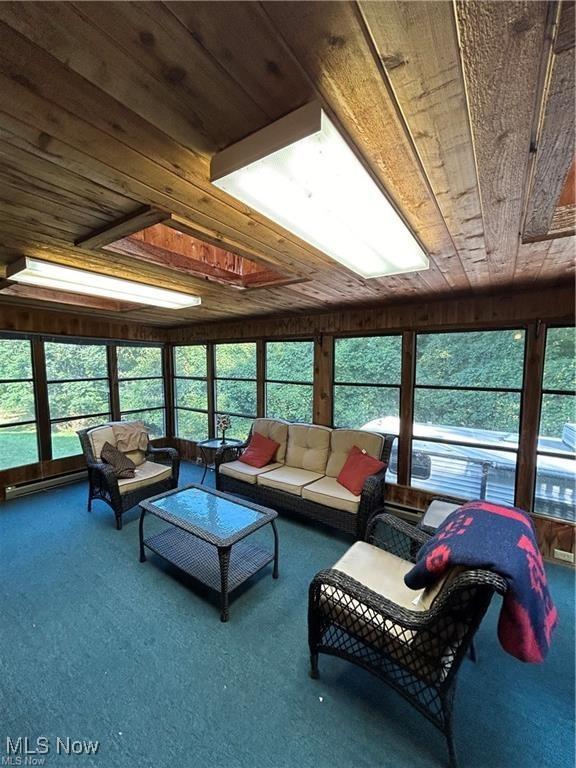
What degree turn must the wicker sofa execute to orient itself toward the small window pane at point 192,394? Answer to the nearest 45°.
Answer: approximately 90° to its right

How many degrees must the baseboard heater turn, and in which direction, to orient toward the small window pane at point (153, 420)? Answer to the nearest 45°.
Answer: approximately 90° to its left

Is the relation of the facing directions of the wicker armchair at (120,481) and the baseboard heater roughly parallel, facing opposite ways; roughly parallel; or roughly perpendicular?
roughly parallel

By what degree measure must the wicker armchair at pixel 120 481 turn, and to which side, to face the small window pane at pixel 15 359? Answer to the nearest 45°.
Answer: approximately 180°

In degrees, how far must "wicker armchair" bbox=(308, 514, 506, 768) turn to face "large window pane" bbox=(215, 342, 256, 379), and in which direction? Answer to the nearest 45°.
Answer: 0° — it already faces it

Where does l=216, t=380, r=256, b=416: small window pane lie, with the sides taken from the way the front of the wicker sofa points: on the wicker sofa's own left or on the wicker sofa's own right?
on the wicker sofa's own right

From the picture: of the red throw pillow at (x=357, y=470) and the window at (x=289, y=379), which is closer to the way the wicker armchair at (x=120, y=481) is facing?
the red throw pillow

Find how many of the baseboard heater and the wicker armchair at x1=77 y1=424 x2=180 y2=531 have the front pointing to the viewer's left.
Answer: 0

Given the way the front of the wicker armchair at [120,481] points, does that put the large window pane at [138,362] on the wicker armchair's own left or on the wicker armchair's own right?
on the wicker armchair's own left

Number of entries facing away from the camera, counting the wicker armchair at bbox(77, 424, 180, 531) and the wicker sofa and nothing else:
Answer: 0

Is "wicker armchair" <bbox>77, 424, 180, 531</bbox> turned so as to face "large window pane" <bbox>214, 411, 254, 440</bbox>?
no

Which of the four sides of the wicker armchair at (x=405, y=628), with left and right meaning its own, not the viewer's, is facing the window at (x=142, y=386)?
front

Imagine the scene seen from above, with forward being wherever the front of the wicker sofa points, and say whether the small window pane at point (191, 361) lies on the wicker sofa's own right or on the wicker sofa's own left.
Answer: on the wicker sofa's own right

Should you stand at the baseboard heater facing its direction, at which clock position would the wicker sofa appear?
The wicker sofa is roughly at 12 o'clock from the baseboard heater.

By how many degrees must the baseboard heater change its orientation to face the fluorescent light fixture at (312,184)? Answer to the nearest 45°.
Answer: approximately 45° to its right

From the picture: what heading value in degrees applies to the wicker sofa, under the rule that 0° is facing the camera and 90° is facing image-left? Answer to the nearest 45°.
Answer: approximately 45°

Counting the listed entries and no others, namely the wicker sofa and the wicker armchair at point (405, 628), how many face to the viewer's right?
0

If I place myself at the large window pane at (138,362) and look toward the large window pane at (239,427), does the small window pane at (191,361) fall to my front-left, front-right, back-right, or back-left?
front-left

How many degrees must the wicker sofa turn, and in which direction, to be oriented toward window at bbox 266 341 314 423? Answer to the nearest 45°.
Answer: approximately 135° to its right

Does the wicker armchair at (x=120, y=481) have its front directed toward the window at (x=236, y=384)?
no

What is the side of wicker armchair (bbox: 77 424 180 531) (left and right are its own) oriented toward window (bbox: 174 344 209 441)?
left
